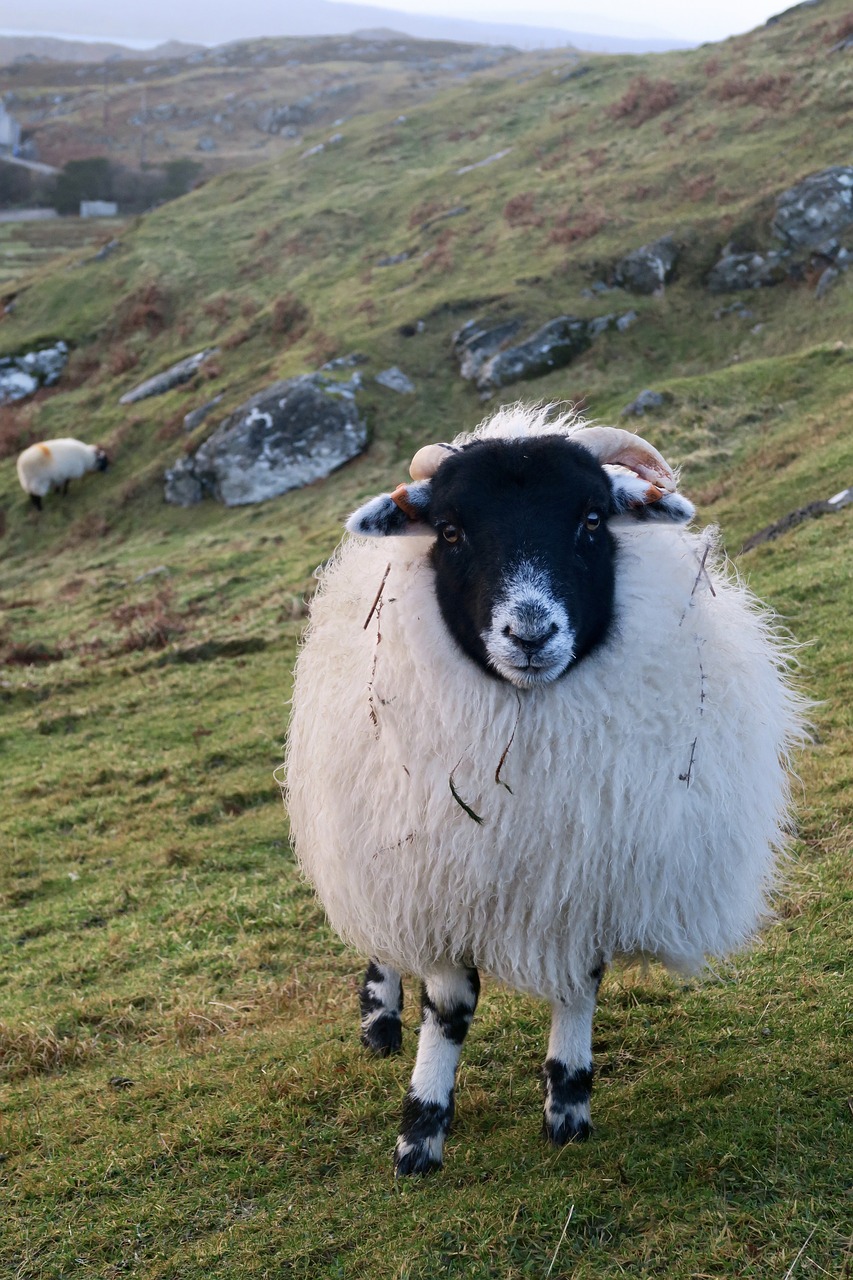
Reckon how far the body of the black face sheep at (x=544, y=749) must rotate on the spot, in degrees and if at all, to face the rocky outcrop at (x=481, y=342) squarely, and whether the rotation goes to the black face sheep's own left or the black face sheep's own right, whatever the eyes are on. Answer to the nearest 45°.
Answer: approximately 180°

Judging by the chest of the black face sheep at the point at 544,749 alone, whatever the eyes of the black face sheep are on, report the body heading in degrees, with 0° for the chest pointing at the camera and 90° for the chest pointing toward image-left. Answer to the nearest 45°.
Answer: approximately 0°

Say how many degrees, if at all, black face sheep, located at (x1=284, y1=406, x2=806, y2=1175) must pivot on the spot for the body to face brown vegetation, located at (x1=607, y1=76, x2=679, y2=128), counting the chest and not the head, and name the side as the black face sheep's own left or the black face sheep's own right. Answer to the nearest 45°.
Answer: approximately 180°

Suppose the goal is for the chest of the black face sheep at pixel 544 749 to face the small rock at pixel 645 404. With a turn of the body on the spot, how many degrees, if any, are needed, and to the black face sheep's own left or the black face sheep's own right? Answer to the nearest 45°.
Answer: approximately 180°

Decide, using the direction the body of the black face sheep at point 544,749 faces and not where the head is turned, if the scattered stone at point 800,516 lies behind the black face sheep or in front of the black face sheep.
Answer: behind

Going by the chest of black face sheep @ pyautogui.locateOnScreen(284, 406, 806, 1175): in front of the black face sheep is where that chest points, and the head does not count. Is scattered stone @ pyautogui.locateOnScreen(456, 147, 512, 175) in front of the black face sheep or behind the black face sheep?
behind

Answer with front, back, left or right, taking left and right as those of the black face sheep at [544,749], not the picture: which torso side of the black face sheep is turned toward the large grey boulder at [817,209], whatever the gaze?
back

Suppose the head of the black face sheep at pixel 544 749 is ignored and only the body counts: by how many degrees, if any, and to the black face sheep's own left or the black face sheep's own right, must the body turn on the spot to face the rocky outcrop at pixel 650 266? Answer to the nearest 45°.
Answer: approximately 180°

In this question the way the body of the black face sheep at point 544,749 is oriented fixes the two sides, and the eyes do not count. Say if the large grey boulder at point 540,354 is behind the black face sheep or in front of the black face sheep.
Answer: behind

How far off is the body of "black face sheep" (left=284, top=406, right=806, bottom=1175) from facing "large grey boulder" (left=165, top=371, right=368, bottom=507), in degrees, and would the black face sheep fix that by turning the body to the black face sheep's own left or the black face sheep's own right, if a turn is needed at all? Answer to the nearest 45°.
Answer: approximately 180°
